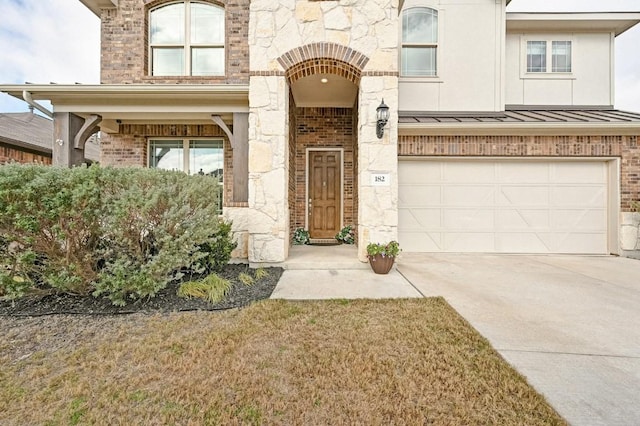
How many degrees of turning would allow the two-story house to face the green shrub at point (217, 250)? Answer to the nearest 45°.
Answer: approximately 45° to its right

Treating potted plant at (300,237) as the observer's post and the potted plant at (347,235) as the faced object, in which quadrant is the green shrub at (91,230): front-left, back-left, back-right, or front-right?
back-right

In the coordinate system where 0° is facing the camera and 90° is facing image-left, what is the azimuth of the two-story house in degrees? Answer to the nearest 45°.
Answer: approximately 0°
